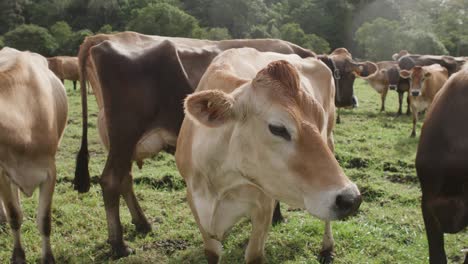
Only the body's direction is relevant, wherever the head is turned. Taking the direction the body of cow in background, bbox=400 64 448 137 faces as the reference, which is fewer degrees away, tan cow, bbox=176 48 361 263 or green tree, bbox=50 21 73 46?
the tan cow

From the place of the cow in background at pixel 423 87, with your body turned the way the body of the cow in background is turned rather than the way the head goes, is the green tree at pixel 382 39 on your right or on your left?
on your right

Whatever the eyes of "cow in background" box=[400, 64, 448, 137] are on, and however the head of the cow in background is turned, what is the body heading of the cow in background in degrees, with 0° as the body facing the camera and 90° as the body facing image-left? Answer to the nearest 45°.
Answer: approximately 45°

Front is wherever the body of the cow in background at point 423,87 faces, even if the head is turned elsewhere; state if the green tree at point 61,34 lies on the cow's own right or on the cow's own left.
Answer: on the cow's own right
